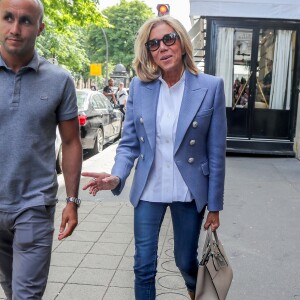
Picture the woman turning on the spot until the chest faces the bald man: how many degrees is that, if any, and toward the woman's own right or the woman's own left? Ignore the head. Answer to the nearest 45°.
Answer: approximately 45° to the woman's own right

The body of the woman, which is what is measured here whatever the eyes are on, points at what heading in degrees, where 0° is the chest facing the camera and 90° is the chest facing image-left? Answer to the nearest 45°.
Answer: approximately 0°

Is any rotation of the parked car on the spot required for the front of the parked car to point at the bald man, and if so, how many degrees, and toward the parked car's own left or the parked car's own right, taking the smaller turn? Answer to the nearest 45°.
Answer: approximately 135° to the parked car's own right

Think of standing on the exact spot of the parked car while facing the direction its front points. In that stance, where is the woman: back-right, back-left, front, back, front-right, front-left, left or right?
back-right

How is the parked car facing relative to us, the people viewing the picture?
facing away from the viewer and to the right of the viewer

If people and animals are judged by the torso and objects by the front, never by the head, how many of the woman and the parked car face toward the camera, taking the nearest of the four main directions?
1
